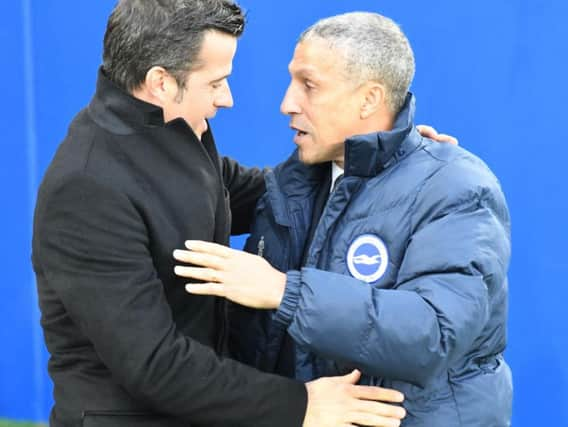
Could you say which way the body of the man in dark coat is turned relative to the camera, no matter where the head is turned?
to the viewer's right

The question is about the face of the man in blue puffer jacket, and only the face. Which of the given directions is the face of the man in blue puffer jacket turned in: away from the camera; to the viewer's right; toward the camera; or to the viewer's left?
to the viewer's left

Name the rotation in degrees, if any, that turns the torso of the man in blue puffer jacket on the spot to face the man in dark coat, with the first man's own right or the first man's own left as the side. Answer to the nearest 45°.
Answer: approximately 45° to the first man's own right

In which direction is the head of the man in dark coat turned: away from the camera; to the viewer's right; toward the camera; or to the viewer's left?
to the viewer's right

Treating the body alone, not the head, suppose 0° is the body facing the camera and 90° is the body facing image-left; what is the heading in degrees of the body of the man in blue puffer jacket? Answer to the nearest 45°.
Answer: approximately 45°

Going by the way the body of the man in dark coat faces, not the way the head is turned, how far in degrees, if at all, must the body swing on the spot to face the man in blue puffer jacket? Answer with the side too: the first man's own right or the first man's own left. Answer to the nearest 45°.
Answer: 0° — they already face them

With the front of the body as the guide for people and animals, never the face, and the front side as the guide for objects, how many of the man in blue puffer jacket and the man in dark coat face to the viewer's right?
1
